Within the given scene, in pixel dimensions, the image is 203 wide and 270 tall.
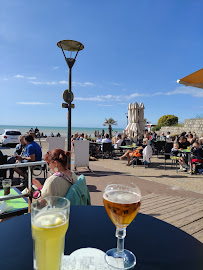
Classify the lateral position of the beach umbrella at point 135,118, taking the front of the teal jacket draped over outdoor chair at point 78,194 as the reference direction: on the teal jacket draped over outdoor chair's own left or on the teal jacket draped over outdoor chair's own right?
on the teal jacket draped over outdoor chair's own right

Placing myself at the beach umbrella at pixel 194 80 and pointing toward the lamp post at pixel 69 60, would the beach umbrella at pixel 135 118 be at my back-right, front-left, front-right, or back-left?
front-right

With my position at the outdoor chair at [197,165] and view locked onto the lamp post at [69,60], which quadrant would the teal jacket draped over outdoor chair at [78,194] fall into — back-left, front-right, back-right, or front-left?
front-left

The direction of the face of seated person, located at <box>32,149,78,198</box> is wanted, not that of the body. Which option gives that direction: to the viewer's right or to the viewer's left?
to the viewer's left
